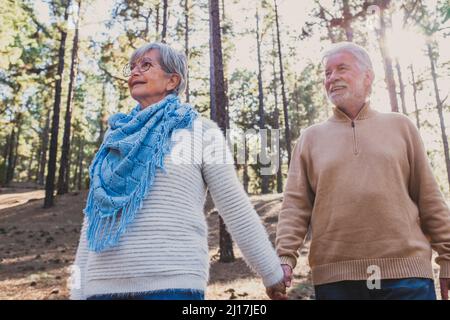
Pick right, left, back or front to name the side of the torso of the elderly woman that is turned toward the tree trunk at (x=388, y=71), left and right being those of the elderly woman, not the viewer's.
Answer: back

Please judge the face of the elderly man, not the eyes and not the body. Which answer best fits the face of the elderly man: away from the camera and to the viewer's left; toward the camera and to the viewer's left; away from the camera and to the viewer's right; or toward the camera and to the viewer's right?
toward the camera and to the viewer's left

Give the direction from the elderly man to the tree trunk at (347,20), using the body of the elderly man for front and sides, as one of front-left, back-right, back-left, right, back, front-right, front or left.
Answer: back

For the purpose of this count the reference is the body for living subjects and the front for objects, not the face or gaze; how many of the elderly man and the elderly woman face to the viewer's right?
0

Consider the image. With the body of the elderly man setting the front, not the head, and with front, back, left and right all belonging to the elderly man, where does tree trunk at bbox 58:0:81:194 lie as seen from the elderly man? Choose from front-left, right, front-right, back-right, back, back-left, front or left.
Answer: back-right

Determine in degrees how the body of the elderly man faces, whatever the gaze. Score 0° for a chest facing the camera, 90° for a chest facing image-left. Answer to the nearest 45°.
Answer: approximately 0°

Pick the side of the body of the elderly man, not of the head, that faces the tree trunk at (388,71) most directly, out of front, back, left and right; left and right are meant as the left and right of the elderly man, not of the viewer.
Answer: back

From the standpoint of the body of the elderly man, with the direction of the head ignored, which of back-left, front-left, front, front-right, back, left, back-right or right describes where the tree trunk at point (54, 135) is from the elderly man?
back-right

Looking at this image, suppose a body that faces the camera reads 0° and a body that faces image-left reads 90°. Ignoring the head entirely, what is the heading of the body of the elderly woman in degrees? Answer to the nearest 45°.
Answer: approximately 45°
